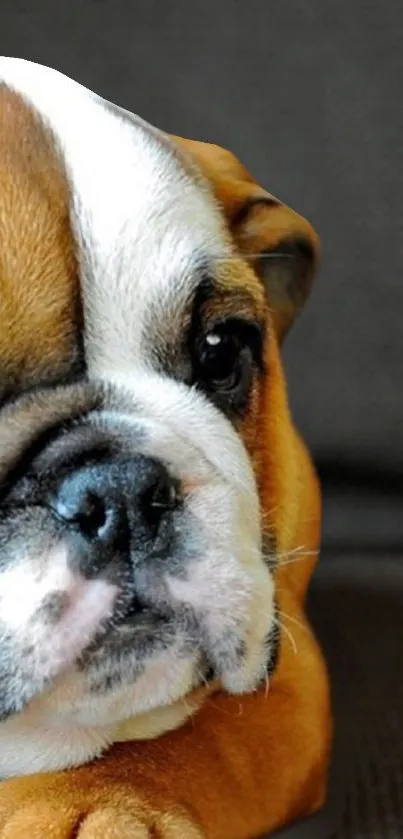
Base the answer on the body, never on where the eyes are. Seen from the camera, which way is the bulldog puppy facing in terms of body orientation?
toward the camera
